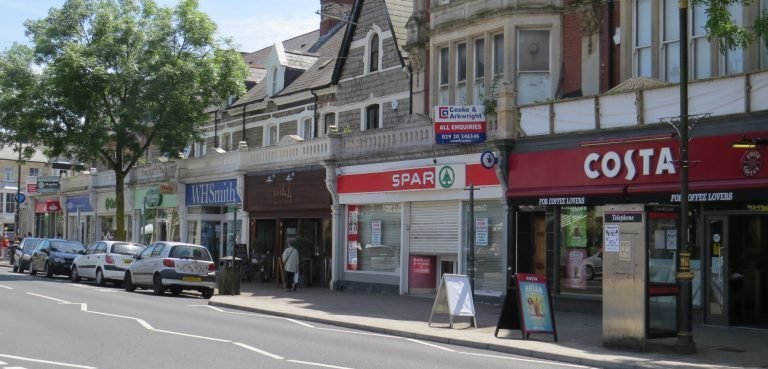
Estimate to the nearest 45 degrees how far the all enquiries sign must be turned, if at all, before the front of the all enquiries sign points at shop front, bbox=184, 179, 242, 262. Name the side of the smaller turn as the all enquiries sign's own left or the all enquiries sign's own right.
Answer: approximately 135° to the all enquiries sign's own right

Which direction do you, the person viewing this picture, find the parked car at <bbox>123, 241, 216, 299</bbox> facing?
facing away from the viewer and to the left of the viewer

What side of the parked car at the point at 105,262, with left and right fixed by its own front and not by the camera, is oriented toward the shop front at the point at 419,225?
back

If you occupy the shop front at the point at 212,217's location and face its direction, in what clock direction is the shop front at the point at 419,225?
the shop front at the point at 419,225 is roughly at 10 o'clock from the shop front at the point at 212,217.

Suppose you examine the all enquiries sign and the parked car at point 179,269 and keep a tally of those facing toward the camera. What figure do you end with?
1

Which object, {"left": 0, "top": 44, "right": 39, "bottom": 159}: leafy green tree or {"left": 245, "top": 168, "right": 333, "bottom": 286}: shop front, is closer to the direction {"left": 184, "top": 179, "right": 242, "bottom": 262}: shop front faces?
the leafy green tree

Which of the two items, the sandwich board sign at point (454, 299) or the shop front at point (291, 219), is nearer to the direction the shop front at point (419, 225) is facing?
the sandwich board sign

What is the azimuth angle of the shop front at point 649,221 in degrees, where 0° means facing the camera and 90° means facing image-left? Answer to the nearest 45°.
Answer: approximately 45°

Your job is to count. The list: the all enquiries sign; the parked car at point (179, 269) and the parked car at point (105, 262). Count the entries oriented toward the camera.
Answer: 1

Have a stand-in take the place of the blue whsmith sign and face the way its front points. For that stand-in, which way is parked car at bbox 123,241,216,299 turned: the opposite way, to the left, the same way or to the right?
to the right

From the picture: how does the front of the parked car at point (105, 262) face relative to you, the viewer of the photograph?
facing away from the viewer and to the left of the viewer

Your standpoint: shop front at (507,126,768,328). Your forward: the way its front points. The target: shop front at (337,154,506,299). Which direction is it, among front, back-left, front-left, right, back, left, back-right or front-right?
right

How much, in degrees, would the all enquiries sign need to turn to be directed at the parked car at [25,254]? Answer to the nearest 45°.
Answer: approximately 135° to its right
